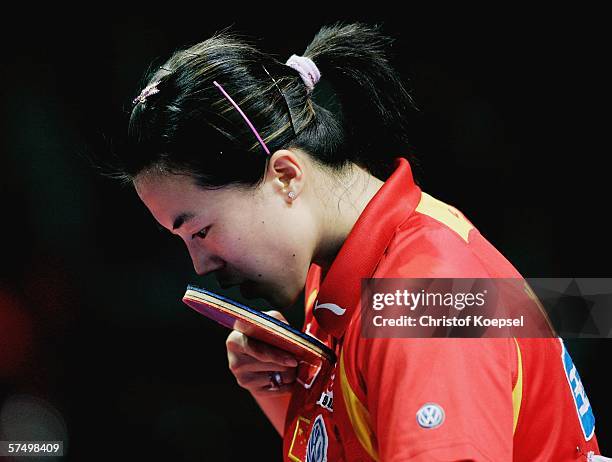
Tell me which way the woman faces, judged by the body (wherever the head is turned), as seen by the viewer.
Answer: to the viewer's left

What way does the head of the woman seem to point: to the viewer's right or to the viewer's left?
to the viewer's left
